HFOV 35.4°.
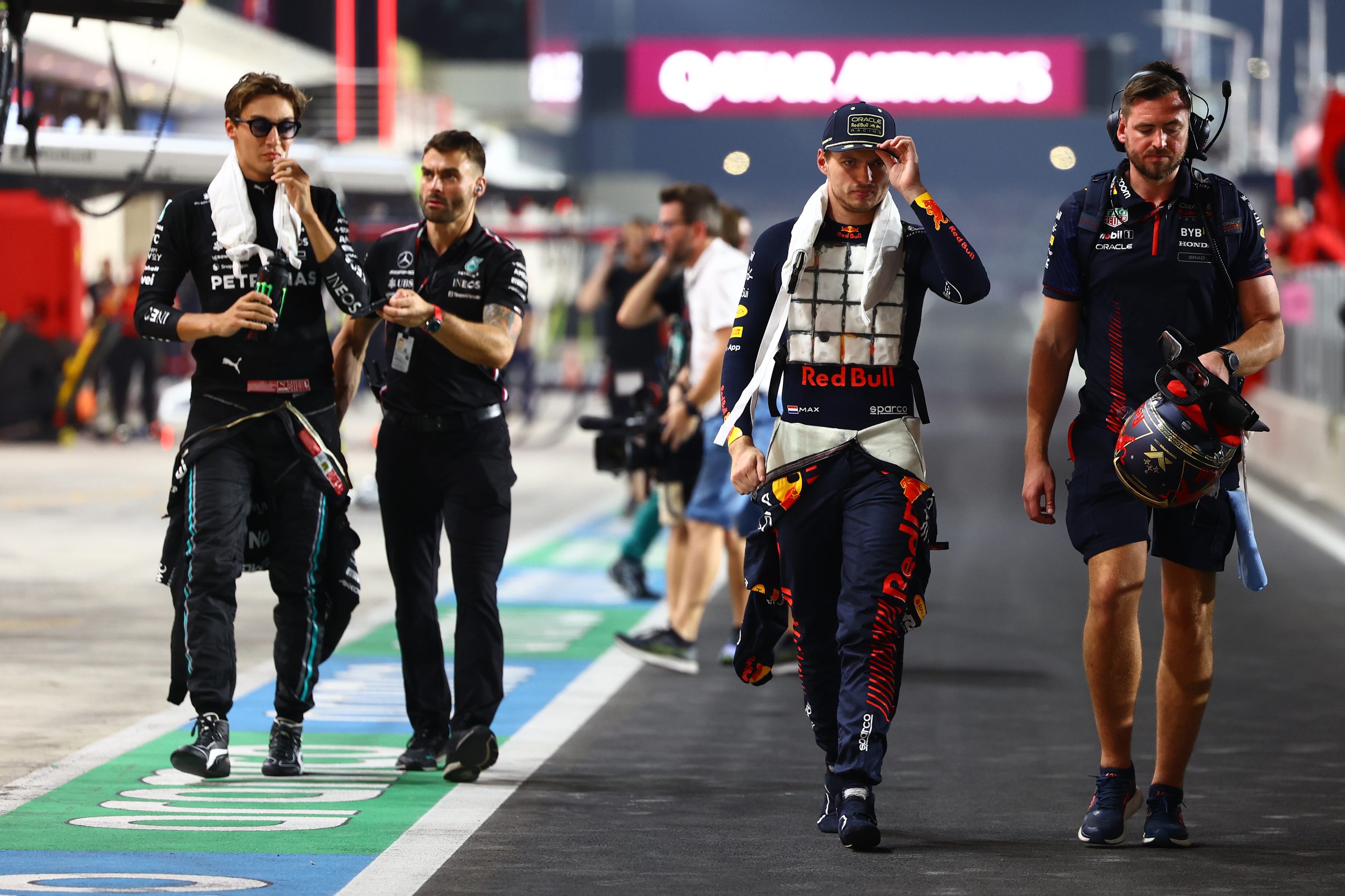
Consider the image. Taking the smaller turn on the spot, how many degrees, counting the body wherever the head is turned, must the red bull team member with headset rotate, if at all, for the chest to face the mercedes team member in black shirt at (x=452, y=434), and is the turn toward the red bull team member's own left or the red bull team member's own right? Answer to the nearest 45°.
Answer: approximately 90° to the red bull team member's own right

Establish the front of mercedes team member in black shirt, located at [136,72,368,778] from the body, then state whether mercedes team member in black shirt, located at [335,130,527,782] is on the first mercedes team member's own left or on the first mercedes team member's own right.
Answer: on the first mercedes team member's own left

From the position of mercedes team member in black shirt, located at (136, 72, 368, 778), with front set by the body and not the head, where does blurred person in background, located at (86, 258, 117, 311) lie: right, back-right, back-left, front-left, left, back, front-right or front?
back

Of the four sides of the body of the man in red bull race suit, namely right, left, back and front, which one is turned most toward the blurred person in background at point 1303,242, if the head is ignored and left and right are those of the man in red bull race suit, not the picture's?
back

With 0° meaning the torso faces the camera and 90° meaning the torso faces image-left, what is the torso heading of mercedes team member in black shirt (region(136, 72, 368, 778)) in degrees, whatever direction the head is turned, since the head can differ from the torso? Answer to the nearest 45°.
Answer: approximately 0°

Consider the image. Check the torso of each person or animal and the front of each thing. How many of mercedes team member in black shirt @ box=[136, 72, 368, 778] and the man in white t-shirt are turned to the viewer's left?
1

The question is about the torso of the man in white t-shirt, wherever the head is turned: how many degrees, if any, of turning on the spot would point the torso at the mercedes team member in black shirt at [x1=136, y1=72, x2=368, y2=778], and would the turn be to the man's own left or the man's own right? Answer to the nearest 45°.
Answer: approximately 45° to the man's own left

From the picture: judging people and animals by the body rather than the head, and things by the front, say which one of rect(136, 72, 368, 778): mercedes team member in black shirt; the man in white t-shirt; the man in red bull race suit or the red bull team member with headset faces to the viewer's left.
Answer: the man in white t-shirt

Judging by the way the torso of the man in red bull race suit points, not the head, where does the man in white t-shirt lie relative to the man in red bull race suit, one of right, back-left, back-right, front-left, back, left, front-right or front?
back

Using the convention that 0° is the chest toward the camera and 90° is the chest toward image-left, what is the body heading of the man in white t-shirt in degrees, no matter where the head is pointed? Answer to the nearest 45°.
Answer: approximately 90°

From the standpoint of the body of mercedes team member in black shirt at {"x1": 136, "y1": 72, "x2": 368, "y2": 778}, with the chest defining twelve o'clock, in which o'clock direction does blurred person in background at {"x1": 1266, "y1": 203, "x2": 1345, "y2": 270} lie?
The blurred person in background is roughly at 7 o'clock from the mercedes team member in black shirt.

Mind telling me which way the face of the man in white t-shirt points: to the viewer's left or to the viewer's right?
to the viewer's left

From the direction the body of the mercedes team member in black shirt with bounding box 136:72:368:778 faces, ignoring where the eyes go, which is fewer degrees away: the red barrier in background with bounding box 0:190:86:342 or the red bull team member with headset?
the red bull team member with headset

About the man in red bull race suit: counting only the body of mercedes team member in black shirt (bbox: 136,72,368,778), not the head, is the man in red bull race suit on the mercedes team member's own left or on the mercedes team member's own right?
on the mercedes team member's own left

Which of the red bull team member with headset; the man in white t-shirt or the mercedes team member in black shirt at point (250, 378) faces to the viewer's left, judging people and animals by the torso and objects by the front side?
the man in white t-shirt
